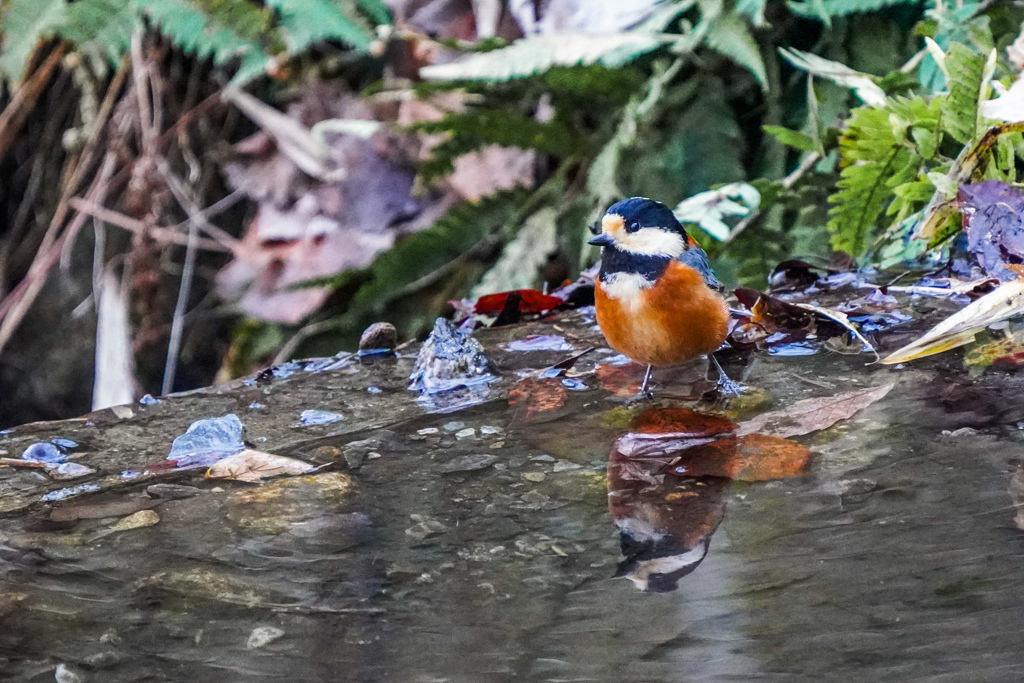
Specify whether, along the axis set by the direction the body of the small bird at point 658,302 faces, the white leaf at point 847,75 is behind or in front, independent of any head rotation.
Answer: behind

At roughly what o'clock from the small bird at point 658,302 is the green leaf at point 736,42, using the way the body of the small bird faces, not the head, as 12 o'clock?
The green leaf is roughly at 5 o'clock from the small bird.

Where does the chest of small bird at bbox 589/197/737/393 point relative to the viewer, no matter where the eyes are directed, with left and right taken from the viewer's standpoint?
facing the viewer and to the left of the viewer

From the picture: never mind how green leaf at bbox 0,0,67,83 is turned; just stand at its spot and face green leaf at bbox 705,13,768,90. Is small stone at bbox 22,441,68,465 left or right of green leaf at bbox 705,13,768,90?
right

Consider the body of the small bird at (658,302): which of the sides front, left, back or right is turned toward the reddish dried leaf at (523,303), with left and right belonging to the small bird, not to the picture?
right

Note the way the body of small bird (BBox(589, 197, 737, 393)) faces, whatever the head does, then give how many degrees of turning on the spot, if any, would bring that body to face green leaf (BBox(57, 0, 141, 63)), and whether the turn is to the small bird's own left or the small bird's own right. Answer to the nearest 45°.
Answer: approximately 90° to the small bird's own right

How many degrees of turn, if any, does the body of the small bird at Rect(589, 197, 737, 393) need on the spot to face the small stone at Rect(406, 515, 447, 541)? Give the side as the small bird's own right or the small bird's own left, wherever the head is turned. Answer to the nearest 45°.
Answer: approximately 45° to the small bird's own left

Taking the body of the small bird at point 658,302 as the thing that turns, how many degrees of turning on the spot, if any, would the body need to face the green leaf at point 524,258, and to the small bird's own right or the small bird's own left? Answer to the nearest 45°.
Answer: approximately 135° to the small bird's own right

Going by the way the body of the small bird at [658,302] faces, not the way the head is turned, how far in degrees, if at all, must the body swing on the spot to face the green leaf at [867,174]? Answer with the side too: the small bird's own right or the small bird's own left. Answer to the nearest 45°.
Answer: approximately 180°

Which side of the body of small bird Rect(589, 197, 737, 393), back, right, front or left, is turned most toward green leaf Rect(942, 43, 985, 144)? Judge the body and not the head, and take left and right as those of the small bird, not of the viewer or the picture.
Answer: back
